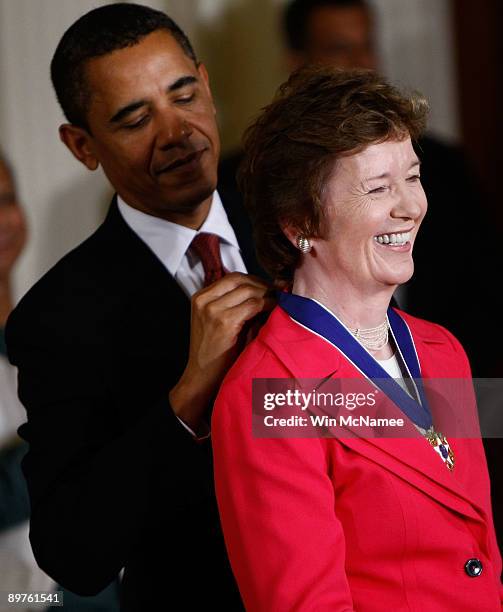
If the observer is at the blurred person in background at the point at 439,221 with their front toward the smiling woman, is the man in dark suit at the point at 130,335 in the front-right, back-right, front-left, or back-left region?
front-right

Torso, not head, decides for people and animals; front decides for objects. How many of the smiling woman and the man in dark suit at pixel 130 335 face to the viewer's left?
0

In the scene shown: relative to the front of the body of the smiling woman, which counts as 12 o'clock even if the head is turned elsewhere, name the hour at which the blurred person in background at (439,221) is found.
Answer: The blurred person in background is roughly at 8 o'clock from the smiling woman.

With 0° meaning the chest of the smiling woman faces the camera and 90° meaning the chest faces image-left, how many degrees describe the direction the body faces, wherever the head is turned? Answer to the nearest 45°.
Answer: approximately 315°

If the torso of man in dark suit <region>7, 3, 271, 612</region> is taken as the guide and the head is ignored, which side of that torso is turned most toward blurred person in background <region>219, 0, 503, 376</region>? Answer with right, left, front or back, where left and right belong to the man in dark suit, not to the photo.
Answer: left

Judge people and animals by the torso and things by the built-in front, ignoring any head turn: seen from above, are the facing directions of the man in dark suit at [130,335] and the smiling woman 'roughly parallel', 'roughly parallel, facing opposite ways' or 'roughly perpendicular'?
roughly parallel

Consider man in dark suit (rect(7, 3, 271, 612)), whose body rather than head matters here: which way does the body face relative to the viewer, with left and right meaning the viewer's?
facing the viewer and to the right of the viewer

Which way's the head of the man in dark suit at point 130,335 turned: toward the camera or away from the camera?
toward the camera

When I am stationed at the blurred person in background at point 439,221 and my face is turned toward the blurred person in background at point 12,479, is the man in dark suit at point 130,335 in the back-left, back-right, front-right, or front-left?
front-left
